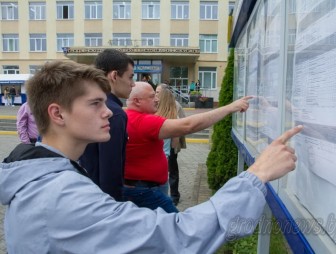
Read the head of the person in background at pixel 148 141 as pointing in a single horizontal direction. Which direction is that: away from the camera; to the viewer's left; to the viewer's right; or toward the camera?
to the viewer's right

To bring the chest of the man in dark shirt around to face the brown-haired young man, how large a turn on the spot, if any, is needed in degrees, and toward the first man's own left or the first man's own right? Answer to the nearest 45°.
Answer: approximately 90° to the first man's own right

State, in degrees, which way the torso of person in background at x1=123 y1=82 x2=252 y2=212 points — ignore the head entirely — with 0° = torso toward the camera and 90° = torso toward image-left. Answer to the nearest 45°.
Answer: approximately 270°

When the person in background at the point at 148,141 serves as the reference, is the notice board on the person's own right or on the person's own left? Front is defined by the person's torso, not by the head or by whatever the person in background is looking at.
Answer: on the person's own right

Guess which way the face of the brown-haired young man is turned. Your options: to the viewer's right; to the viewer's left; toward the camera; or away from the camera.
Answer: to the viewer's right

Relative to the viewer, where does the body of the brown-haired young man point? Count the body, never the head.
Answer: to the viewer's right

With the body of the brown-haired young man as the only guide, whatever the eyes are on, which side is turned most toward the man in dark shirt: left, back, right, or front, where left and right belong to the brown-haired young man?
left

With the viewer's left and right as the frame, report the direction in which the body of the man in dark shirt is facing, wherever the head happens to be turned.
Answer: facing to the right of the viewer

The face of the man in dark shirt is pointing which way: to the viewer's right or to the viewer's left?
to the viewer's right

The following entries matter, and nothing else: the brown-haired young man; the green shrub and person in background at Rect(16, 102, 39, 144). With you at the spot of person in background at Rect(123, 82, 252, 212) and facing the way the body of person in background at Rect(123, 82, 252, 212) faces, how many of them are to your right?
1

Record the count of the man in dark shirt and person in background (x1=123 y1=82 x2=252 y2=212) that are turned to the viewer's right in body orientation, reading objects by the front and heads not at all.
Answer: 2

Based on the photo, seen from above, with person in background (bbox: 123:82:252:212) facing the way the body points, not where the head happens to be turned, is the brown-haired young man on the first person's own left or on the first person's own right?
on the first person's own right

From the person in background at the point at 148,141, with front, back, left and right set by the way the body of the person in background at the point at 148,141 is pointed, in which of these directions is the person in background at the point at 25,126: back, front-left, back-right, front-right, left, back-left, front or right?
back-left
